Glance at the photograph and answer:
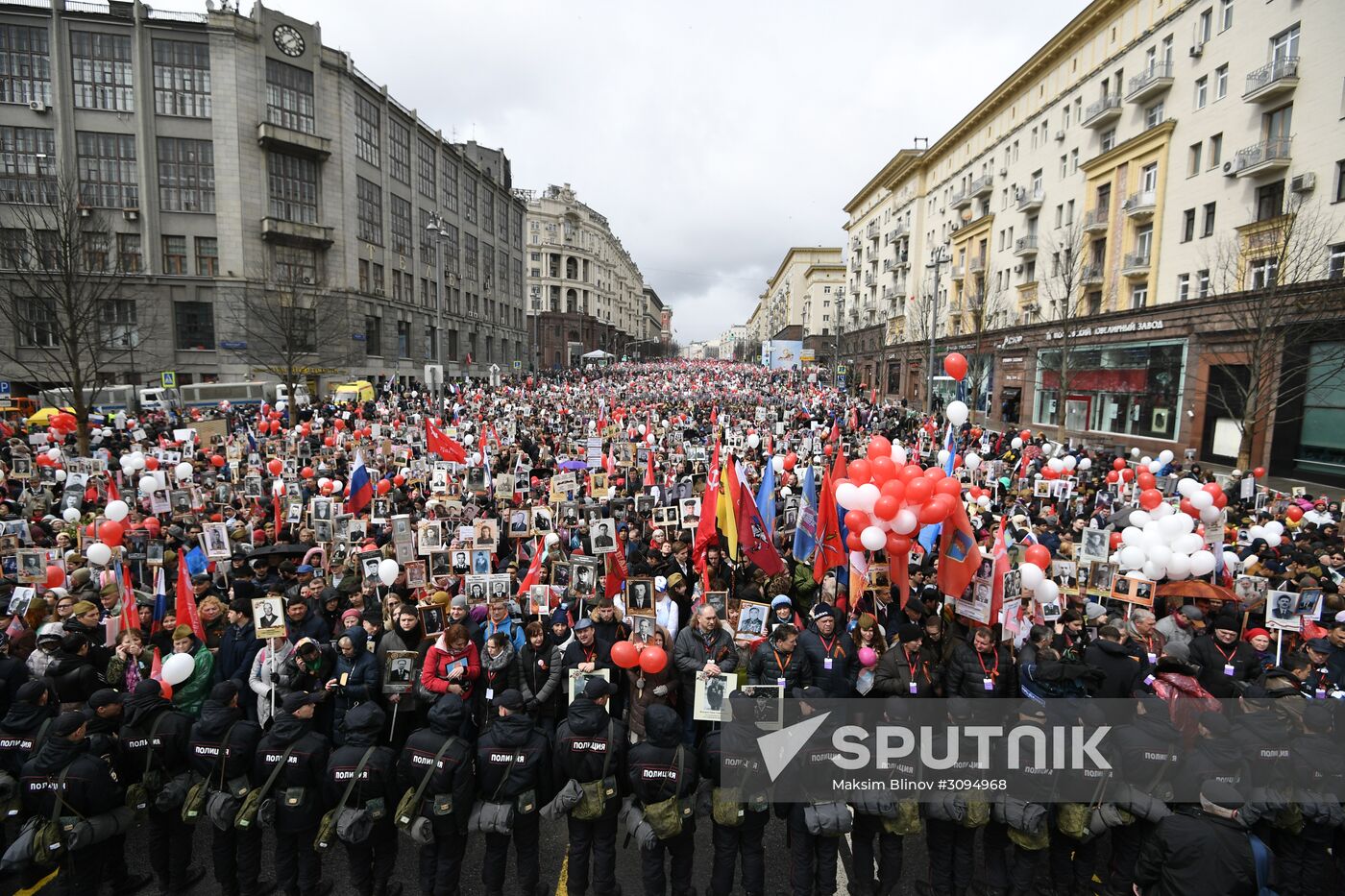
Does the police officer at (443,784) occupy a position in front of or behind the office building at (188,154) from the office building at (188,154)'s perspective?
in front

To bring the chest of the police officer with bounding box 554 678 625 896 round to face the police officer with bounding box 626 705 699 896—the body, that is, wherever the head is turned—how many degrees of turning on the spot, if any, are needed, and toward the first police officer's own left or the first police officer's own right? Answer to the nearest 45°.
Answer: approximately 135° to the first police officer's own right

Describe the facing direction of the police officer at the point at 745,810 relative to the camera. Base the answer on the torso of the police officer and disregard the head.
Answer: away from the camera

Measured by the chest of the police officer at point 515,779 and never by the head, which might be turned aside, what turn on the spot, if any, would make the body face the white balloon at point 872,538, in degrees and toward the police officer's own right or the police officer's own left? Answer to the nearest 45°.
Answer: approximately 90° to the police officer's own right

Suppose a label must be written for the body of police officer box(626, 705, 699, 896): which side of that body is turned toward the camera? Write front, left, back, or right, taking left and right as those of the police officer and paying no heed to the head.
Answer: back

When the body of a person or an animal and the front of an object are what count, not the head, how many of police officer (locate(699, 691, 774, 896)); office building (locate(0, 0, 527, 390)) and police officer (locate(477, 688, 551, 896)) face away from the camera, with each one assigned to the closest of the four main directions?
2

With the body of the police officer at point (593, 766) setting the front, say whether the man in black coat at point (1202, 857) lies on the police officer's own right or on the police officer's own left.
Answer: on the police officer's own right

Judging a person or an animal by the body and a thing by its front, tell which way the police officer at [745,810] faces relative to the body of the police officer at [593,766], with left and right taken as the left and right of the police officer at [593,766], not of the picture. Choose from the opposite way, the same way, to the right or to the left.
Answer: the same way

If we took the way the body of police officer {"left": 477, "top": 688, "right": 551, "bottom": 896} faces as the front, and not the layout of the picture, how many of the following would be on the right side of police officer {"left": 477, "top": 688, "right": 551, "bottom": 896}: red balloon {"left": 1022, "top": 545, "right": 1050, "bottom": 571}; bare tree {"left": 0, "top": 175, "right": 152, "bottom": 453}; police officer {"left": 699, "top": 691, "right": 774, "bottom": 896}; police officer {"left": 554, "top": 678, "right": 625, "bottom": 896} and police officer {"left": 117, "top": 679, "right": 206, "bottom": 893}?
3

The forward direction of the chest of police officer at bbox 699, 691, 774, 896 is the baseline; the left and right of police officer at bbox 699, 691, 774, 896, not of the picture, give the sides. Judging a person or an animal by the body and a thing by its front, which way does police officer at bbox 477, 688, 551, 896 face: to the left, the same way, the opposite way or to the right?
the same way

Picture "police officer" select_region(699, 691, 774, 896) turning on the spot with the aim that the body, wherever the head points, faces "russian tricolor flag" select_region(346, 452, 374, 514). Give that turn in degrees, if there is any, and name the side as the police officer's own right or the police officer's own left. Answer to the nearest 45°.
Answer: approximately 45° to the police officer's own left

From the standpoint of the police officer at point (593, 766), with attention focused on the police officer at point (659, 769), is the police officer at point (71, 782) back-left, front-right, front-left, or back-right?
back-right

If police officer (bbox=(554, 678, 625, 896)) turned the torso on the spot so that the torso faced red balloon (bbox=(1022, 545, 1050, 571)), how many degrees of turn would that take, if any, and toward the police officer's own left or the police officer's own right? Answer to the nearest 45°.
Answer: approximately 45° to the police officer's own right

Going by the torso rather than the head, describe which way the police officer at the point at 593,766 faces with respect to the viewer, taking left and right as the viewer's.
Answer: facing away from the viewer

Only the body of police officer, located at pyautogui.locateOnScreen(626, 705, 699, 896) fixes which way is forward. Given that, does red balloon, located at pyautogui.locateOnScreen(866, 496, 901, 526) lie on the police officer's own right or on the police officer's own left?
on the police officer's own right

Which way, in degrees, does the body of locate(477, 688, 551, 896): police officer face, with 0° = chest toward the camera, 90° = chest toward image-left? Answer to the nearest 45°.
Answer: approximately 180°

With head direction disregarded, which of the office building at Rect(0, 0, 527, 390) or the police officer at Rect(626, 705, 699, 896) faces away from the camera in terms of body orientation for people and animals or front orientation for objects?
the police officer

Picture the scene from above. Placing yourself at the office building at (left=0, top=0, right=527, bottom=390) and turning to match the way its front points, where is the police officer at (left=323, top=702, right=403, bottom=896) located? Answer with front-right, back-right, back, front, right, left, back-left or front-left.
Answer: front-right

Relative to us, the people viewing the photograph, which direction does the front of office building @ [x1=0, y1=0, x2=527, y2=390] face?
facing the viewer and to the right of the viewer

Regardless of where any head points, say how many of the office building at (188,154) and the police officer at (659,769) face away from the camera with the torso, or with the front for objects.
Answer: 1

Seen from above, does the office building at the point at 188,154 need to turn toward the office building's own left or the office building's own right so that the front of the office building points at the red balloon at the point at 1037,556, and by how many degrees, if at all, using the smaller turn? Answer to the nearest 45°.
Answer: approximately 45° to the office building's own right
